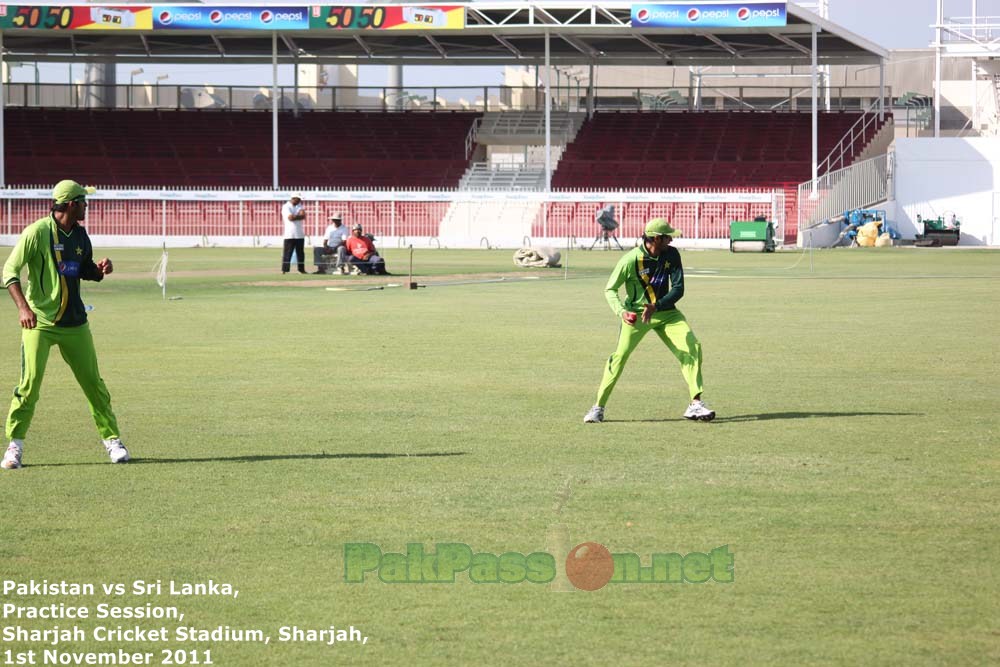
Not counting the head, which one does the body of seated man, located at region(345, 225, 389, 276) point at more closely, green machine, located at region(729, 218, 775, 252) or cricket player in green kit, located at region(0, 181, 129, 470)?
the cricket player in green kit

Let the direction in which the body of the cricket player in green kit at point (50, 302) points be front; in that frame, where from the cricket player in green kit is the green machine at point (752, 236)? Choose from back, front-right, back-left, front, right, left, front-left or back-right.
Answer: left

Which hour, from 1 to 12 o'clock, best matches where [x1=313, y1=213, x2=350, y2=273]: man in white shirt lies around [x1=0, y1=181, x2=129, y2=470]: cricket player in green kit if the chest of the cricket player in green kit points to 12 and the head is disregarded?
The man in white shirt is roughly at 8 o'clock from the cricket player in green kit.

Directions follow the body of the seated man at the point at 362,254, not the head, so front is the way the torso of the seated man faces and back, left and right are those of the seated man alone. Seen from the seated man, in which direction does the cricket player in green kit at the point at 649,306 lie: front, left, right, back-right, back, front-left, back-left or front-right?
front

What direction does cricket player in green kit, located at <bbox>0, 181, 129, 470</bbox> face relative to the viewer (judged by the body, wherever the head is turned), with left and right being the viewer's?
facing the viewer and to the right of the viewer

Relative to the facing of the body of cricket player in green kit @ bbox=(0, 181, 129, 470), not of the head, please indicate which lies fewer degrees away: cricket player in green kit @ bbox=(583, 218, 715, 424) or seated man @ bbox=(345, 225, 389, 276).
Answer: the cricket player in green kit

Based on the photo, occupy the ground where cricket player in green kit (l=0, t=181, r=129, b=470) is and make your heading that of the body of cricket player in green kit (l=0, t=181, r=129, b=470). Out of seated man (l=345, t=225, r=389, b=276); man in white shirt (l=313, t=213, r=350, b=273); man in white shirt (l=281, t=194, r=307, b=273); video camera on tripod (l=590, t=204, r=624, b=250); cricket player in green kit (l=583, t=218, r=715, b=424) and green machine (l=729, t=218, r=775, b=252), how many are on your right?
0

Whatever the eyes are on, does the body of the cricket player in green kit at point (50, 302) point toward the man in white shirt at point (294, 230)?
no

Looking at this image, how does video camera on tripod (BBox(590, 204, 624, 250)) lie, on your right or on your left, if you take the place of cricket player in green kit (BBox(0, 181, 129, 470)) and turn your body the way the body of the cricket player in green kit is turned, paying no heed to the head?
on your left

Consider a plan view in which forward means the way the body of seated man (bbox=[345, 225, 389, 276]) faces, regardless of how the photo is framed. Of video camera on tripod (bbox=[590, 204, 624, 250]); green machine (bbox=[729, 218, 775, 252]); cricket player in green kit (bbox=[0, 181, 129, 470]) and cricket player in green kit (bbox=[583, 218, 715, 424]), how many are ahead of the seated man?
2

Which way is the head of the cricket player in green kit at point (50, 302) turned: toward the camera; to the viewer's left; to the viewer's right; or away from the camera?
to the viewer's right

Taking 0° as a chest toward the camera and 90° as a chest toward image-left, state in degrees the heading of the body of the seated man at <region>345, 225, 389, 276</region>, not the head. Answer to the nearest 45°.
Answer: approximately 0°

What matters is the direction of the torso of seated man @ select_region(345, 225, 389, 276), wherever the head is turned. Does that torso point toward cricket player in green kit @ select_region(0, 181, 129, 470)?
yes

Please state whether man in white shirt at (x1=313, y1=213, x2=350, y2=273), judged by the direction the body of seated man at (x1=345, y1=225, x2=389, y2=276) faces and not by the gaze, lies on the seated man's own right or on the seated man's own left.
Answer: on the seated man's own right

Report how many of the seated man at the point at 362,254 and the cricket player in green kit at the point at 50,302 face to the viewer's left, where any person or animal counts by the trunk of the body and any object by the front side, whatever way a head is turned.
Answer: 0
